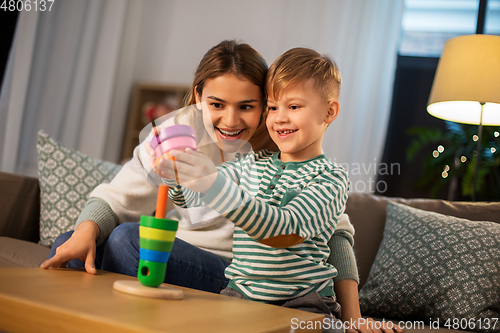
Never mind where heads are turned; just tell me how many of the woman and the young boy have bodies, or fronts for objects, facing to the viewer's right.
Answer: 0

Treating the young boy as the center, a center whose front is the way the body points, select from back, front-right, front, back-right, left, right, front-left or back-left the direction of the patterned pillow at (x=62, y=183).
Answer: right

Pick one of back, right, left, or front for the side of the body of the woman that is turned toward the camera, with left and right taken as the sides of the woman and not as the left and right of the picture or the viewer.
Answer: front

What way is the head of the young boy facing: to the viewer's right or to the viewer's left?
to the viewer's left

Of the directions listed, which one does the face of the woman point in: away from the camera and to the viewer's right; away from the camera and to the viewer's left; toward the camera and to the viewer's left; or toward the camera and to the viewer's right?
toward the camera and to the viewer's left
